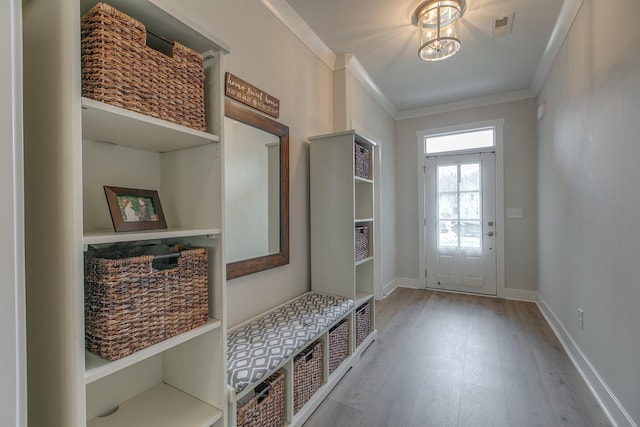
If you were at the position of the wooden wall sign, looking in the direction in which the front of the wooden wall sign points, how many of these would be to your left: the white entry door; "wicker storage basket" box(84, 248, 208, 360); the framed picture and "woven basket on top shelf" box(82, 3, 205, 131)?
1

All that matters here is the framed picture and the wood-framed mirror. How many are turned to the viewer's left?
0

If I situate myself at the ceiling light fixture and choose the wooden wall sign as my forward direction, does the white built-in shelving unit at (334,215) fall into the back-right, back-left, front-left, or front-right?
front-right

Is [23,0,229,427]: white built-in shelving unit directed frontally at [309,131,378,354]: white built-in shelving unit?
no

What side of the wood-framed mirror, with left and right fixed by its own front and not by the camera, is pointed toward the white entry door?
left

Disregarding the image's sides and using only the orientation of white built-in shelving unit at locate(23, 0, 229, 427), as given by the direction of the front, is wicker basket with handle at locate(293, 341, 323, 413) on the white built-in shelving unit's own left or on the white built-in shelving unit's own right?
on the white built-in shelving unit's own left

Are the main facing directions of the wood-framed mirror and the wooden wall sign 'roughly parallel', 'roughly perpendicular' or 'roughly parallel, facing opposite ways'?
roughly parallel

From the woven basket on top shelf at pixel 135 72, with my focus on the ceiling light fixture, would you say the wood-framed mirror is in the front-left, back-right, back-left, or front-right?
front-left

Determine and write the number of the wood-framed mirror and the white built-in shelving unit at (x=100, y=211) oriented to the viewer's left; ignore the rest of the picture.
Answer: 0

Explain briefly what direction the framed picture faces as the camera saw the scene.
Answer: facing the viewer and to the right of the viewer

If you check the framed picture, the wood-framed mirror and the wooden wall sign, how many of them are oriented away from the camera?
0

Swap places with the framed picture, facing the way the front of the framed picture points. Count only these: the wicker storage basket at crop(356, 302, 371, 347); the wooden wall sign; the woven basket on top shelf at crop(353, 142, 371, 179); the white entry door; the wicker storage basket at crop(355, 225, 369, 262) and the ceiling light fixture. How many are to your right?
0

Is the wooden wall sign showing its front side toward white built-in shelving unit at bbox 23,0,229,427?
no

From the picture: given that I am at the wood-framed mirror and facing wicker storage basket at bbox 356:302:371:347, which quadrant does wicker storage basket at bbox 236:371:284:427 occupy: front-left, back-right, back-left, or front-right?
back-right

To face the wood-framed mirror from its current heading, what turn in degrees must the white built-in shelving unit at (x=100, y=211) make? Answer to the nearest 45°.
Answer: approximately 90° to its left

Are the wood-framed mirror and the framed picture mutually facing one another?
no

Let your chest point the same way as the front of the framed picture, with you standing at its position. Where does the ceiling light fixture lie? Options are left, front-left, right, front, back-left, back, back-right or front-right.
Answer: front-left

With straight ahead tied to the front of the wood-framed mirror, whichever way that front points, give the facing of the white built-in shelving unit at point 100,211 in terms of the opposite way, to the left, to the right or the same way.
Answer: the same way

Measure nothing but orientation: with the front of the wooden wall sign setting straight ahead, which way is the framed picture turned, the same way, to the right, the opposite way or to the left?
the same way
